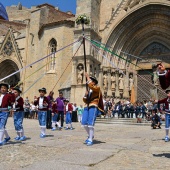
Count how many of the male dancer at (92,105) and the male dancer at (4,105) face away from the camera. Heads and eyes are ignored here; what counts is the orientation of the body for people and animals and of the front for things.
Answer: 0

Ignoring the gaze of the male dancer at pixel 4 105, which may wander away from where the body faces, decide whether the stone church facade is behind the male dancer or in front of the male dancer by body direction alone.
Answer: behind

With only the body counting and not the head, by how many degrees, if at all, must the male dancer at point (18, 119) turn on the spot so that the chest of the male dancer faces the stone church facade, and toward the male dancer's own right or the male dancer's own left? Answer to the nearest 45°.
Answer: approximately 180°

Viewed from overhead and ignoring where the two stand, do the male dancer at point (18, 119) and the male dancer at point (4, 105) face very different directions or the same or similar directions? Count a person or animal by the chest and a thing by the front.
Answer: same or similar directions

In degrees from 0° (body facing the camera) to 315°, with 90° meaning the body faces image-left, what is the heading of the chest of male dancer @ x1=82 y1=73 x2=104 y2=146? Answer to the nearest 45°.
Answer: approximately 45°

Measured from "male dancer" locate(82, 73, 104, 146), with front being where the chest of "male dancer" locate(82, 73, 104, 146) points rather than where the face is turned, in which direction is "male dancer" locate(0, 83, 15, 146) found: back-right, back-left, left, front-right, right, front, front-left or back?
front-right
